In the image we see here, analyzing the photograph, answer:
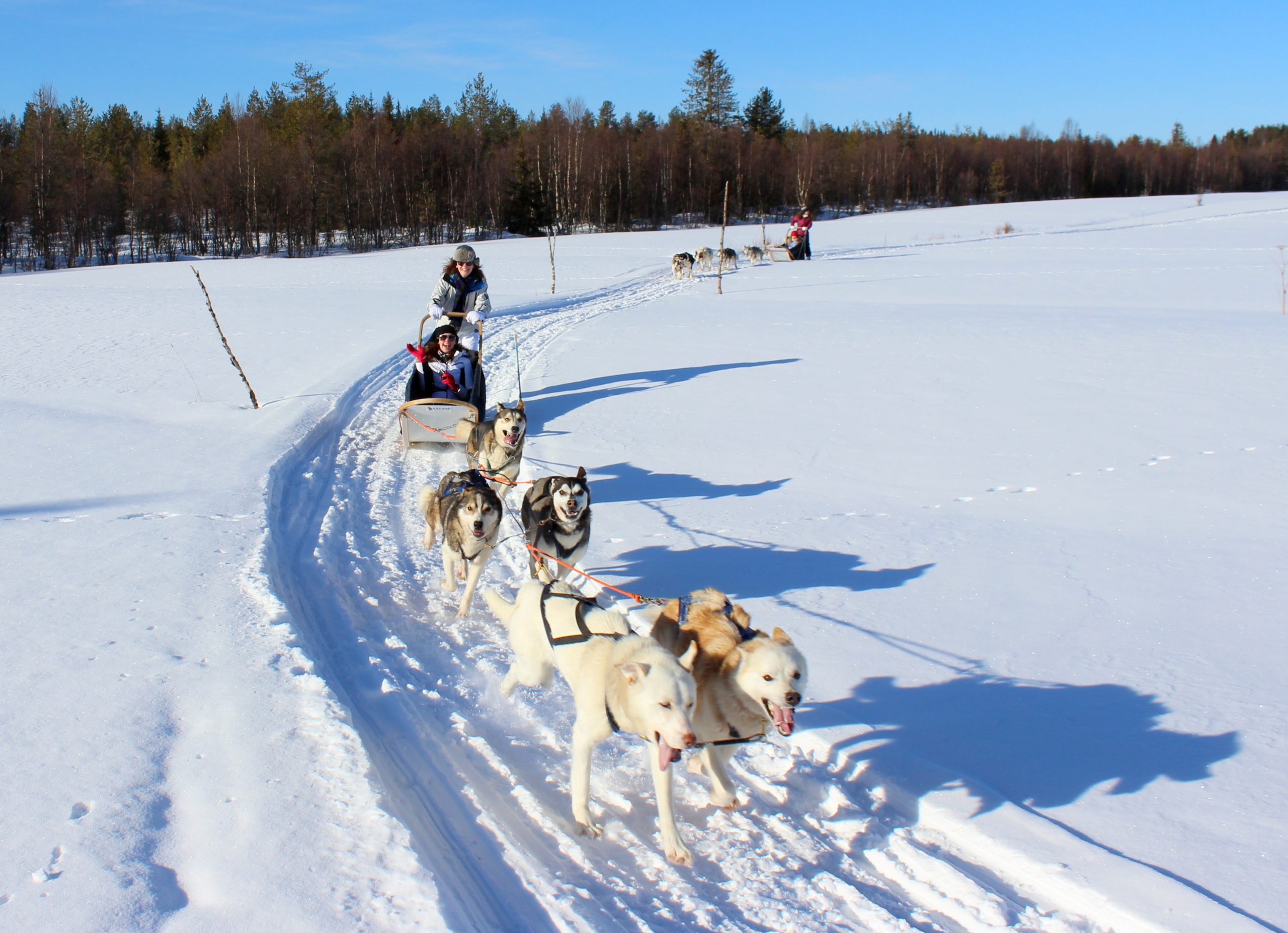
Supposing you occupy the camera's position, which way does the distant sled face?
facing the viewer and to the left of the viewer

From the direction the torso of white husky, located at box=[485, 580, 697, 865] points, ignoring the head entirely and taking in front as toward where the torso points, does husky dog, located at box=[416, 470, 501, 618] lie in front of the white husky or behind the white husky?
behind

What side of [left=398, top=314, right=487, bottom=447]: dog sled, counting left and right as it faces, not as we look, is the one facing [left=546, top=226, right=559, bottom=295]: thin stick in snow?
back

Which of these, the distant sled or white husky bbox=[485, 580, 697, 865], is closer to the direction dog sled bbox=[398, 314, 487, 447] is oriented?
the white husky

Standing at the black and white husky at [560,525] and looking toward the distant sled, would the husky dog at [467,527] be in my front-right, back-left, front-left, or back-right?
back-left

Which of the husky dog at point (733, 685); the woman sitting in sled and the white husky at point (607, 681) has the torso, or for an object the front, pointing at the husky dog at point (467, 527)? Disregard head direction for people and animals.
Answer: the woman sitting in sled

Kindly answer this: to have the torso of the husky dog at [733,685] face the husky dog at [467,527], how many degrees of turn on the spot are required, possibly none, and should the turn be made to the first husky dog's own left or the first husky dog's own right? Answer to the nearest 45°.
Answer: approximately 180°

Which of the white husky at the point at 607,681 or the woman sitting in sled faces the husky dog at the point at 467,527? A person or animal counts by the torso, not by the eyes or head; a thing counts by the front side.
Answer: the woman sitting in sled

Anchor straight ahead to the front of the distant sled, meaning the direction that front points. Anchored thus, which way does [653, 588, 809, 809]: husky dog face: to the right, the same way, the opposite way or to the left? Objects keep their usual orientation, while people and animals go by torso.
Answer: to the left

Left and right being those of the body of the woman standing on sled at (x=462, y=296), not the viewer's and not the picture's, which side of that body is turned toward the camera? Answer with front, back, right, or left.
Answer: front

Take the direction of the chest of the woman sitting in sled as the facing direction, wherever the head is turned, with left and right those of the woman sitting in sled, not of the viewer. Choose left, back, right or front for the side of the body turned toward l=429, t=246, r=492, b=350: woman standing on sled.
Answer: back

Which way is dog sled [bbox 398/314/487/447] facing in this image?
toward the camera

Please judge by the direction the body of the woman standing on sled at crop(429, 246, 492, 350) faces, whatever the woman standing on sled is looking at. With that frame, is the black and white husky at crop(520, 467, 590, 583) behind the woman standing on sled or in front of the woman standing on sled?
in front

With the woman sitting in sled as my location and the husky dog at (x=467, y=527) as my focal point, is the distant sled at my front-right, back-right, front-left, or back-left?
back-left
